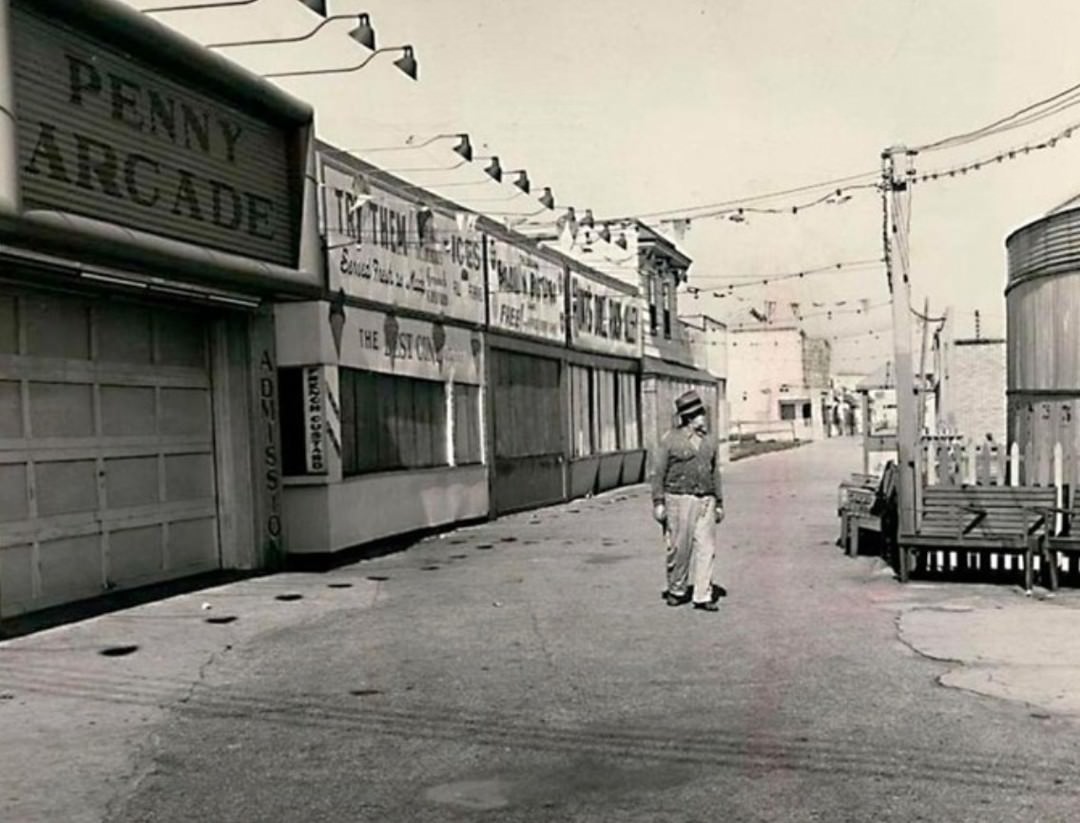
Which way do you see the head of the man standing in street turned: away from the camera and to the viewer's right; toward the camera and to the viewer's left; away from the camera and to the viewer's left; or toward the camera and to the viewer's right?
toward the camera and to the viewer's right

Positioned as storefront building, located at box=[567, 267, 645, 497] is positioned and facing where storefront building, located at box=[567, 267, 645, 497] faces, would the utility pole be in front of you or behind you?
in front

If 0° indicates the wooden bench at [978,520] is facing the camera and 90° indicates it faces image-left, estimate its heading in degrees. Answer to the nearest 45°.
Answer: approximately 0°

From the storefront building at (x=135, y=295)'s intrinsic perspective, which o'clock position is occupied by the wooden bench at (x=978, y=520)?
The wooden bench is roughly at 11 o'clock from the storefront building.

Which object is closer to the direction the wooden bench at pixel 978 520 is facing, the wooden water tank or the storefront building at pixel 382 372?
the storefront building

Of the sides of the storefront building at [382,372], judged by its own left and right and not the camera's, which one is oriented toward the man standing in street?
front

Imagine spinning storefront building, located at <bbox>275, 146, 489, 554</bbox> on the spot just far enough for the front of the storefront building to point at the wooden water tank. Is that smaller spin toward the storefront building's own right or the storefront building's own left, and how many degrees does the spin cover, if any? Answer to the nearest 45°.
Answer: approximately 45° to the storefront building's own left

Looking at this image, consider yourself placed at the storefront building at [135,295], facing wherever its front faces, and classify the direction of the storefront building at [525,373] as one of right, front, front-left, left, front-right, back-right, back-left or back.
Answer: left

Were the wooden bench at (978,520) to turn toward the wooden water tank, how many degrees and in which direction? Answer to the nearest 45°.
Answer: approximately 180°

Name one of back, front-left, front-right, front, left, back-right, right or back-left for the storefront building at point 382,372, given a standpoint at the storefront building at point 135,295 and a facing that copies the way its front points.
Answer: left

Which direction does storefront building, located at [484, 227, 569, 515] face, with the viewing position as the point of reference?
facing the viewer and to the right of the viewer
